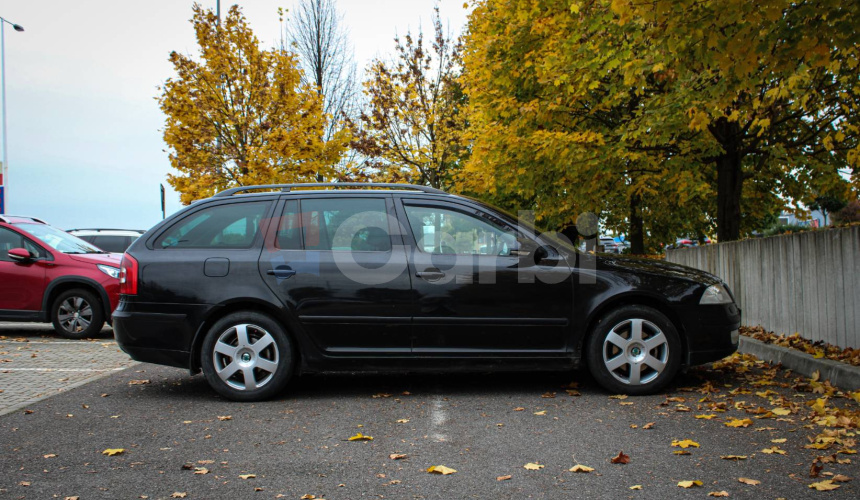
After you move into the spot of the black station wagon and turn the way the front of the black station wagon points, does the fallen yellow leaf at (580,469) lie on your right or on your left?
on your right

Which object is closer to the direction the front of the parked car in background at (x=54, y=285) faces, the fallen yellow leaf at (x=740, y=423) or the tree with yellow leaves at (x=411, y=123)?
the fallen yellow leaf

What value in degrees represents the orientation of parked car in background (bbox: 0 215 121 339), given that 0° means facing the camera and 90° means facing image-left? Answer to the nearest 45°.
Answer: approximately 315°

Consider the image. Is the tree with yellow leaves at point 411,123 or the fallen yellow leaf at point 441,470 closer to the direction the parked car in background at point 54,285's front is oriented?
the fallen yellow leaf

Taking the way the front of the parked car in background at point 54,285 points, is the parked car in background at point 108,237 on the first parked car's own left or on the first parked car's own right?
on the first parked car's own left

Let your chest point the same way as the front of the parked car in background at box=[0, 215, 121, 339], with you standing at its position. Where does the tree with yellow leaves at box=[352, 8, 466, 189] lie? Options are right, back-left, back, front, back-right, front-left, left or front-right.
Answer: left

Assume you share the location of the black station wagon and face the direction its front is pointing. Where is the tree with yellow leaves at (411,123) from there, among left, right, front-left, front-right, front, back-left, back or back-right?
left

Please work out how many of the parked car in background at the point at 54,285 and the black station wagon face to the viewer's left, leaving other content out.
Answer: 0

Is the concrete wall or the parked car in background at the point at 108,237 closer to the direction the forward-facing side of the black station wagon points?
the concrete wall

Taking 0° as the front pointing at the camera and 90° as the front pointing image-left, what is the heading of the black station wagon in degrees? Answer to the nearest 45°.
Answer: approximately 270°

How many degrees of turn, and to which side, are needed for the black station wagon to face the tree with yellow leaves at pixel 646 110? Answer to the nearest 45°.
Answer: approximately 45° to its left

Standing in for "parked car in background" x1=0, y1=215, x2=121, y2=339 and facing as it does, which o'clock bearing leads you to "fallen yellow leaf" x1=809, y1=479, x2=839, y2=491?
The fallen yellow leaf is roughly at 1 o'clock from the parked car in background.

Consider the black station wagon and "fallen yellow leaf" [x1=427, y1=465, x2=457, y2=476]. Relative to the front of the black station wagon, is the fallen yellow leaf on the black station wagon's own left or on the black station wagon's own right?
on the black station wagon's own right
